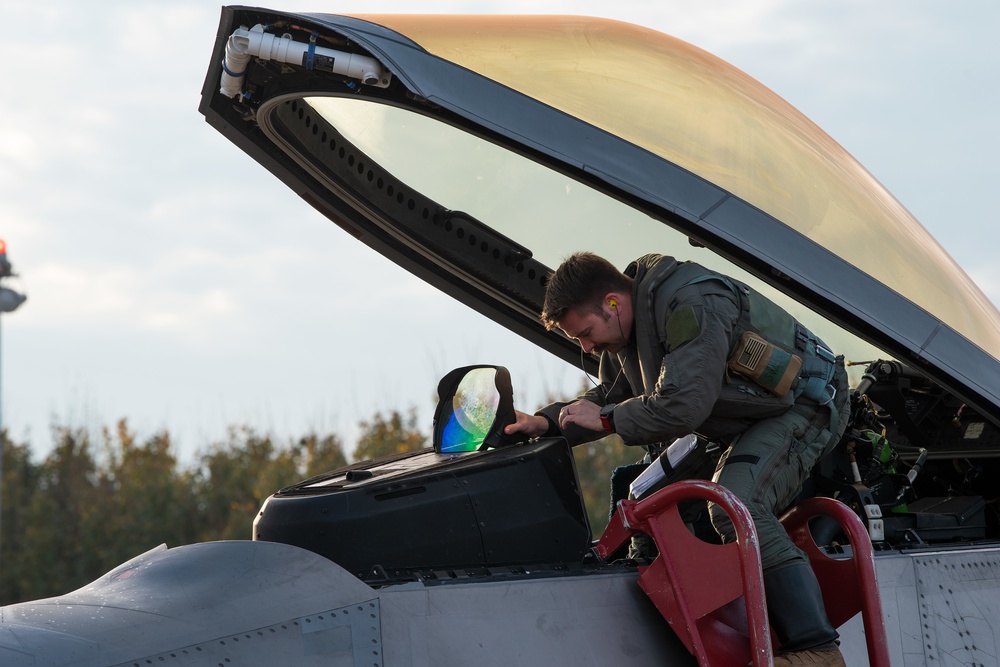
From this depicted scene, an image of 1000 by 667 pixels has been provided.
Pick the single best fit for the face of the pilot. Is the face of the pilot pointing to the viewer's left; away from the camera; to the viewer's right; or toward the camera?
to the viewer's left

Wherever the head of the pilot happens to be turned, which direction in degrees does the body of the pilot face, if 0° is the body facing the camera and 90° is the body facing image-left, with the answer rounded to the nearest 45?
approximately 90°
